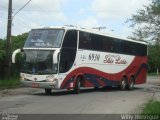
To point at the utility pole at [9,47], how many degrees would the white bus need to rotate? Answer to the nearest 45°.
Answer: approximately 90° to its right

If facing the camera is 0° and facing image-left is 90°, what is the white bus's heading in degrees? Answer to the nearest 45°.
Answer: approximately 45°
